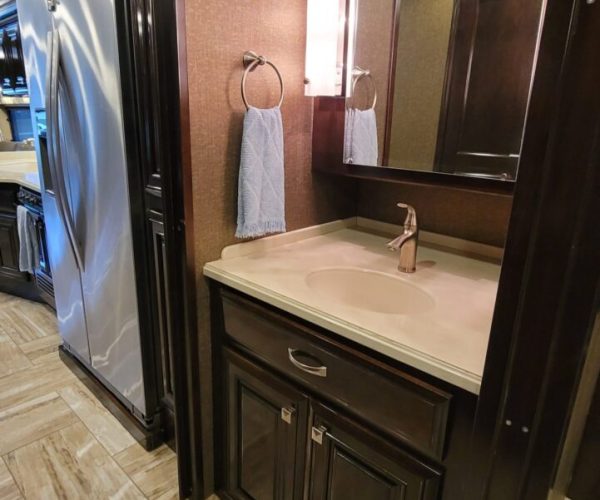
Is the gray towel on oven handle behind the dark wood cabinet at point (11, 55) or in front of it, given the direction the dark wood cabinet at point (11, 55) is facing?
in front

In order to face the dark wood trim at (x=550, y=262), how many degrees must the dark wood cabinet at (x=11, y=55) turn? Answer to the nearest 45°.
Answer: approximately 45° to its left

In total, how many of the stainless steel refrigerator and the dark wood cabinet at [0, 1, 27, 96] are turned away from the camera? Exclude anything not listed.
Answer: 0

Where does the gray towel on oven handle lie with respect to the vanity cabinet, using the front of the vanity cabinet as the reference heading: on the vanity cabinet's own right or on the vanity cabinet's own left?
on the vanity cabinet's own right

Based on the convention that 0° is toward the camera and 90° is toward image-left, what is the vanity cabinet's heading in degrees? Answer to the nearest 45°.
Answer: approximately 45°

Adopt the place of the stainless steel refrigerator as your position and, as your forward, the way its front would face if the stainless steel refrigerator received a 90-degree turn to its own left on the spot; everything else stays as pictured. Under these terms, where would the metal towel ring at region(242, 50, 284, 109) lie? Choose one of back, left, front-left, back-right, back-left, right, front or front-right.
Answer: front

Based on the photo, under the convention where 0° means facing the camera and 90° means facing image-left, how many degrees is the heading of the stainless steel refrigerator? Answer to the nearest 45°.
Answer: approximately 45°

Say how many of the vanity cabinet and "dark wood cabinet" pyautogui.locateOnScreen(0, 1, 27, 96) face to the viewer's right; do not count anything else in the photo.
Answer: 0

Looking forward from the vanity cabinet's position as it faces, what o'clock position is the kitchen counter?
The kitchen counter is roughly at 3 o'clock from the vanity cabinet.

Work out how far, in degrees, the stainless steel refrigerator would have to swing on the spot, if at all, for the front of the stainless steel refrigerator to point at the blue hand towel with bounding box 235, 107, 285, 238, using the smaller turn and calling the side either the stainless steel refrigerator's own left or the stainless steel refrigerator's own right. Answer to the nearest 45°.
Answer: approximately 90° to the stainless steel refrigerator's own left

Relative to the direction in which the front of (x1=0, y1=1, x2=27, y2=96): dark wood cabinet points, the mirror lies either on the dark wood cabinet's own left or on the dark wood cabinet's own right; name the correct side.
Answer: on the dark wood cabinet's own left

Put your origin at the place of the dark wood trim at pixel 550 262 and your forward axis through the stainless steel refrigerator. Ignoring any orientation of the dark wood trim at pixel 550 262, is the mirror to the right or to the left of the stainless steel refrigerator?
right

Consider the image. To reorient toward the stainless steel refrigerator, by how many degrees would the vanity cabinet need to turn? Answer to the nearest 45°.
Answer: approximately 90° to its right
